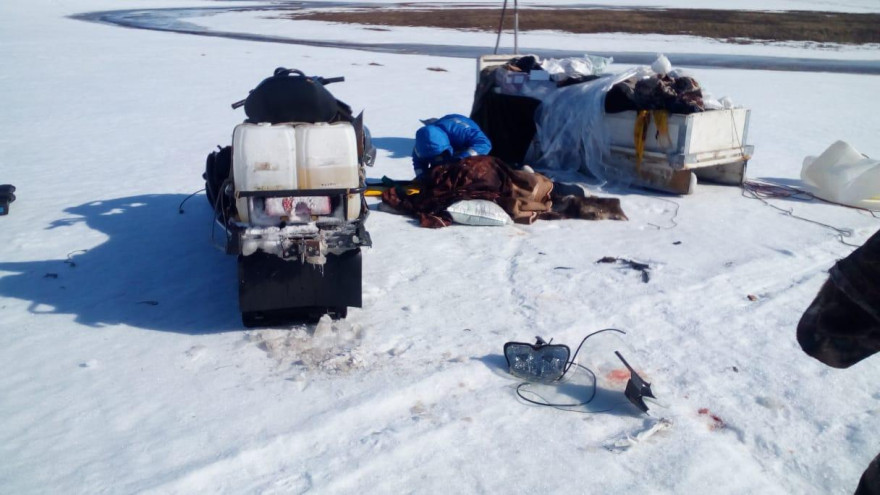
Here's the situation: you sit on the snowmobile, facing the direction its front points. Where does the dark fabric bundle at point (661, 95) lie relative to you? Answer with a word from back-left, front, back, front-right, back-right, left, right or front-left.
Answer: front-right

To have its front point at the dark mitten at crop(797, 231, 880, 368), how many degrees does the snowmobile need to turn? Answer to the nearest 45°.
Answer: approximately 135° to its right

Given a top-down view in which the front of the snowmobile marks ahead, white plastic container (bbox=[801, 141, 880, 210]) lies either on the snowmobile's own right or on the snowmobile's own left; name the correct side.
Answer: on the snowmobile's own right

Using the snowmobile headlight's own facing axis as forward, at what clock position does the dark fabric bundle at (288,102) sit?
The dark fabric bundle is roughly at 4 o'clock from the snowmobile headlight.

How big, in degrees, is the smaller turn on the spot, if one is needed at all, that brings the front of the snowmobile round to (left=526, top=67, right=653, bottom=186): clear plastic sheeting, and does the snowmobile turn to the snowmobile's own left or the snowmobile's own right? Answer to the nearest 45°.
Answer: approximately 45° to the snowmobile's own right

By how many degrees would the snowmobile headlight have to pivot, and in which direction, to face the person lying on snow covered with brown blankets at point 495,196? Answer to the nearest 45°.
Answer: approximately 180°

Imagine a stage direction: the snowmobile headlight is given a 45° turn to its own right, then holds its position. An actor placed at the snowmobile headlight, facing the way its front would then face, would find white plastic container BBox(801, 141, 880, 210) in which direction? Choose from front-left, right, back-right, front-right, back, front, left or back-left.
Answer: back

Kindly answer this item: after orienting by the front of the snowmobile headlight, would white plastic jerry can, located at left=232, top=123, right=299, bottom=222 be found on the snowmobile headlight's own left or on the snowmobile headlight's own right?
on the snowmobile headlight's own right

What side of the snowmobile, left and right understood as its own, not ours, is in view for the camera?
back

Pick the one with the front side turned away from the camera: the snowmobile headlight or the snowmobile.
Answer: the snowmobile

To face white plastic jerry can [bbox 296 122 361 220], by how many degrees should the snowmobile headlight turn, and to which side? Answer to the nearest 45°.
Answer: approximately 90° to its right

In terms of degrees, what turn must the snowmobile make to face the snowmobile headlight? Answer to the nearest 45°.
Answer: approximately 135° to its right

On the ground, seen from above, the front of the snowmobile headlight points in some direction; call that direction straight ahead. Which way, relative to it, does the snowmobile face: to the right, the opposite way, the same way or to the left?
the opposite way

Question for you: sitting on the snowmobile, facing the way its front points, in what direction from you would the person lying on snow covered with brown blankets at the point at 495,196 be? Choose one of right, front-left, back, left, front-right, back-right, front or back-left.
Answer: front-right

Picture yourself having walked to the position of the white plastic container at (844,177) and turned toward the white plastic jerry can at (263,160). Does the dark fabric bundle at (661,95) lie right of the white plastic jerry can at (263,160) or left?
right

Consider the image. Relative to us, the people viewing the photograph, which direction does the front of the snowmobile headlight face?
facing the viewer
